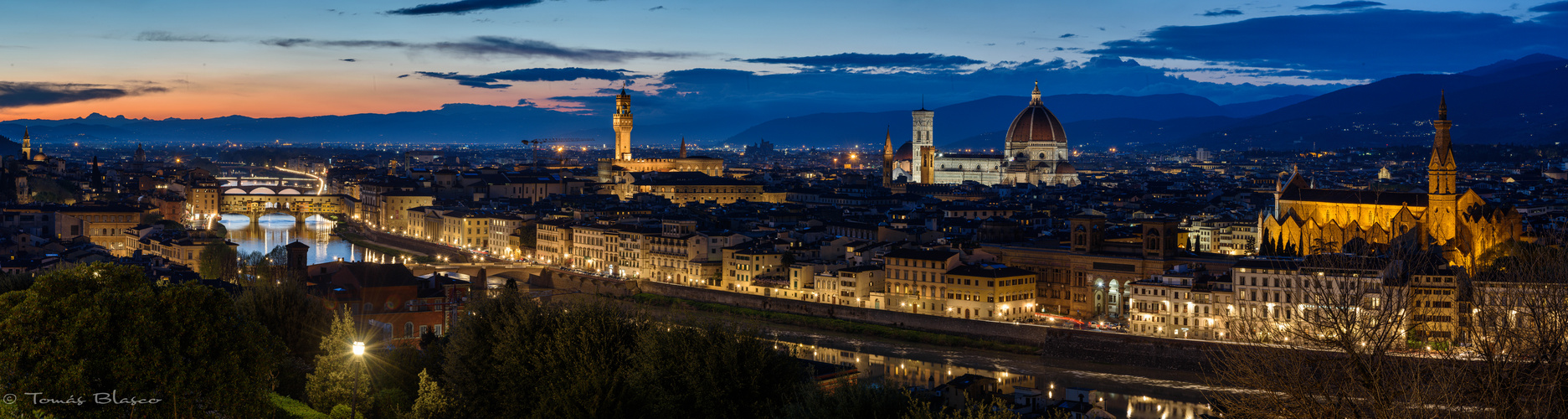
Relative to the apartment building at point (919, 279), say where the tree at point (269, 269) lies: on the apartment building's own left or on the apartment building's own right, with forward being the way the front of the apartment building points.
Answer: on the apartment building's own right

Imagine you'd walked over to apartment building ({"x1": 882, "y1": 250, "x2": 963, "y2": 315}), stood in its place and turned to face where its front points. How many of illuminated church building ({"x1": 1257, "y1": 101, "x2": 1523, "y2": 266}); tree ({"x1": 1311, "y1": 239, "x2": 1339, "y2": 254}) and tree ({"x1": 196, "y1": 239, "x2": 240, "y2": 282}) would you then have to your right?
1

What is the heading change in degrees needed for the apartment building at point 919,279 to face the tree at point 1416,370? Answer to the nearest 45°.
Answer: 0° — it already faces it

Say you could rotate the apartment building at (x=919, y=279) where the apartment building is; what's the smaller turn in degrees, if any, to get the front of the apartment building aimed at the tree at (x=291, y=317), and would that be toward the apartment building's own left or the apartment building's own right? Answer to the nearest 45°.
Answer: approximately 45° to the apartment building's own right

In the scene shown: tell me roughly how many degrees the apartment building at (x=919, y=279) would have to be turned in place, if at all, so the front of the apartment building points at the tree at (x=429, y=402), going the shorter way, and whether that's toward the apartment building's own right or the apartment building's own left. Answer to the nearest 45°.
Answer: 0° — it already faces it

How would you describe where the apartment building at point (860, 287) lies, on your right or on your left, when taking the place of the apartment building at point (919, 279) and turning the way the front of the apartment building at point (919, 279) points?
on your right

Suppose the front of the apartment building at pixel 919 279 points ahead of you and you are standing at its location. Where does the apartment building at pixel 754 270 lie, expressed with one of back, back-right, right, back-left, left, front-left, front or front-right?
back-right

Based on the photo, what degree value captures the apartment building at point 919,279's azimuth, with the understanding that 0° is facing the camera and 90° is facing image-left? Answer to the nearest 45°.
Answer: approximately 0°
